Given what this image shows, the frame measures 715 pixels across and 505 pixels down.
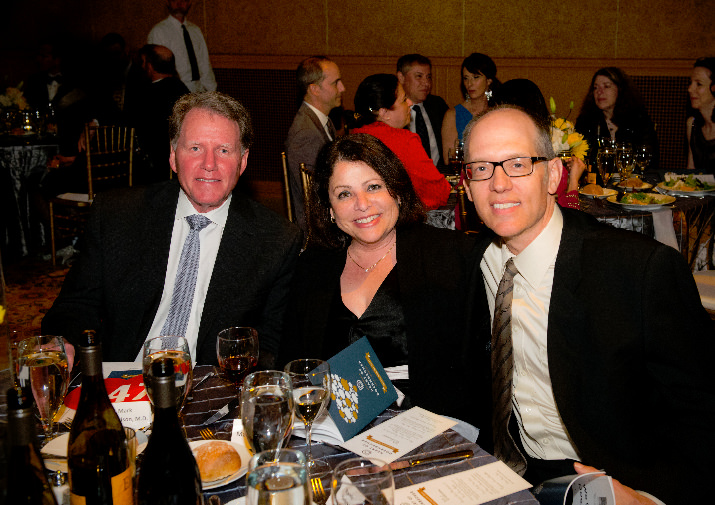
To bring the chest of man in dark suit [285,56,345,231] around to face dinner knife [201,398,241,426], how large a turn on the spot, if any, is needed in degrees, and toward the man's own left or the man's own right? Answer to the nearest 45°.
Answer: approximately 90° to the man's own right

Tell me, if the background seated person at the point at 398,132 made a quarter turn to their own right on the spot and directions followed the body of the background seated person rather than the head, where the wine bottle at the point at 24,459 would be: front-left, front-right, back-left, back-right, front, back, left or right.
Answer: front-right

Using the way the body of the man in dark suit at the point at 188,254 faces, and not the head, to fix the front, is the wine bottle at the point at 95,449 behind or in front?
in front

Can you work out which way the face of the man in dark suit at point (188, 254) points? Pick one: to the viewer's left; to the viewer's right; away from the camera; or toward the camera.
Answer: toward the camera

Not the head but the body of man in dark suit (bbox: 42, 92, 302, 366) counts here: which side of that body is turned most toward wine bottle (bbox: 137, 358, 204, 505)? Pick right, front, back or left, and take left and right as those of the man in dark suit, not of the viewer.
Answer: front

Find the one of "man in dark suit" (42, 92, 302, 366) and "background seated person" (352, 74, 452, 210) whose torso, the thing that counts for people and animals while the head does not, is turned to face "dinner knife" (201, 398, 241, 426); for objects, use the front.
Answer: the man in dark suit

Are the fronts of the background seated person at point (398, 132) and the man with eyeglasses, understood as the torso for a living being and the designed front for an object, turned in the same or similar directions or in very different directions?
very different directions

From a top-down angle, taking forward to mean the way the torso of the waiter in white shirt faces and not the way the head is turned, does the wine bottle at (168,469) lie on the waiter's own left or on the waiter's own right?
on the waiter's own right

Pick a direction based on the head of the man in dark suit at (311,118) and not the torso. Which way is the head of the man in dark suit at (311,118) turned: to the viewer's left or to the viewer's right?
to the viewer's right

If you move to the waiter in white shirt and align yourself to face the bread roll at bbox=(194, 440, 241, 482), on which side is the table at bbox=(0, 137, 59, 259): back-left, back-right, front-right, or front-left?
front-right

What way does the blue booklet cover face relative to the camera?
toward the camera

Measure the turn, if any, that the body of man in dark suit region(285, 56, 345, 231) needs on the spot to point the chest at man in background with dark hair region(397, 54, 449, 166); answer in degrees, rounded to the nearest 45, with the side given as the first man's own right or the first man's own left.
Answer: approximately 45° to the first man's own left

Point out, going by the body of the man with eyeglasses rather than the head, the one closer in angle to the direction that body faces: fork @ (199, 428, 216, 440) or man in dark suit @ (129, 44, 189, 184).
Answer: the fork

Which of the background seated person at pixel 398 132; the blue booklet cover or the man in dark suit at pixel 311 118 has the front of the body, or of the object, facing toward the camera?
the blue booklet cover

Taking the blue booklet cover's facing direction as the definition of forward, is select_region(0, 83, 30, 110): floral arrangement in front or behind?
behind
